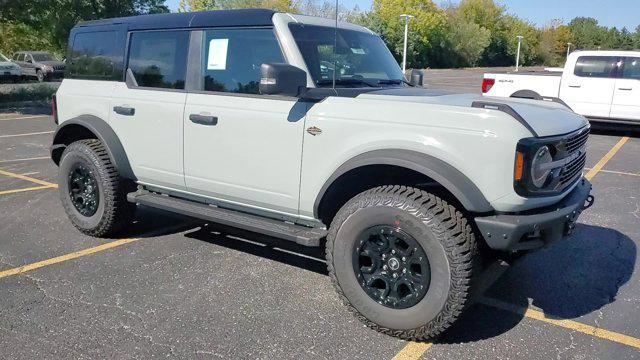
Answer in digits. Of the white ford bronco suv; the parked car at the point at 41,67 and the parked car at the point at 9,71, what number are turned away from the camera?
0

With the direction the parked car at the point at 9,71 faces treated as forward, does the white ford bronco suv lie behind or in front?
in front

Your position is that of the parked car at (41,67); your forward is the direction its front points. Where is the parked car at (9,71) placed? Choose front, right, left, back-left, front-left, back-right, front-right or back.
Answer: right

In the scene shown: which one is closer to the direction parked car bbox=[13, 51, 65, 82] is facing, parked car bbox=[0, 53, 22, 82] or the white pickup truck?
the white pickup truck

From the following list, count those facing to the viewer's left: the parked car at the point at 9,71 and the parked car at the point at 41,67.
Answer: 0

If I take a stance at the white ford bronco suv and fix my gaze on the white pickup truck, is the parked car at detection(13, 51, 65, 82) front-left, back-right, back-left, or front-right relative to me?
front-left

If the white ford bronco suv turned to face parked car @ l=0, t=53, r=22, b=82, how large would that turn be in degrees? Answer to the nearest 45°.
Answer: approximately 180°

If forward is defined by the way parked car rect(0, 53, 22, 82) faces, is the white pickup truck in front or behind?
in front

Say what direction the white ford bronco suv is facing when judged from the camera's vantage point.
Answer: facing the viewer and to the right of the viewer

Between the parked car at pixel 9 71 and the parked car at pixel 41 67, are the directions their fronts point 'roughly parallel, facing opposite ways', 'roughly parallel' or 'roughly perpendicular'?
roughly parallel

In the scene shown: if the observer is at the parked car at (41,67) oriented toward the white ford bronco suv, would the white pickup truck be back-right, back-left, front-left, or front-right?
front-left

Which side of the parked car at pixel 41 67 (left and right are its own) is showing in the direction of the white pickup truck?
front

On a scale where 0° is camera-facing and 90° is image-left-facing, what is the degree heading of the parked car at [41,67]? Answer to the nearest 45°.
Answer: approximately 315°

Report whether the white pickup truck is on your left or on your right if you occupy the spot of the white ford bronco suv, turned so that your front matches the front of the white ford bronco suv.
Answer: on your left
